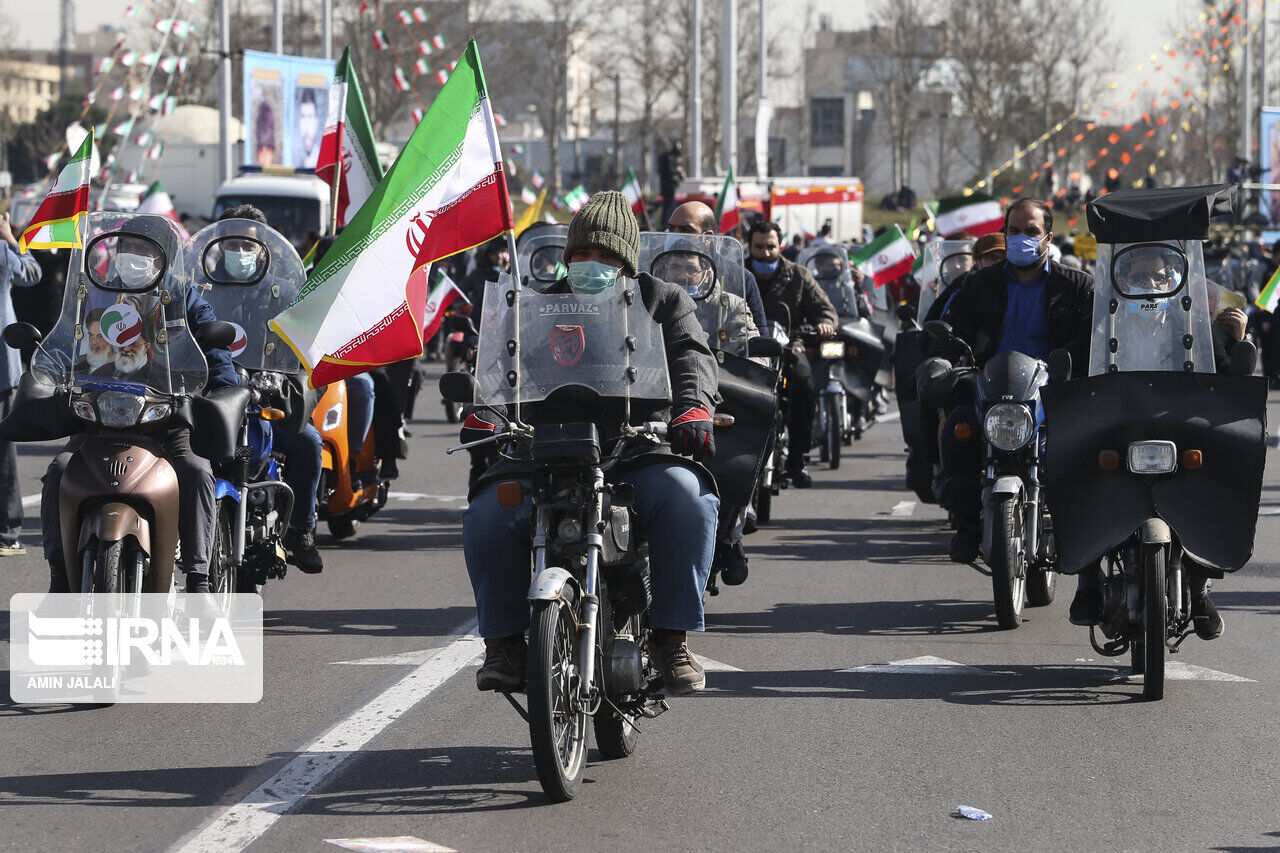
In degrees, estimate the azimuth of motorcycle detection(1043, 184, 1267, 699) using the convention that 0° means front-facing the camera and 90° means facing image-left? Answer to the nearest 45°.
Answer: approximately 0°

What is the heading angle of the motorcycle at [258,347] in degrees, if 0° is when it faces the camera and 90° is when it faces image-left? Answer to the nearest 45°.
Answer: approximately 45°

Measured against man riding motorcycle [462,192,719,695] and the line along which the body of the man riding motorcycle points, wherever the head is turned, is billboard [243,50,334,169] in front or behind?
behind

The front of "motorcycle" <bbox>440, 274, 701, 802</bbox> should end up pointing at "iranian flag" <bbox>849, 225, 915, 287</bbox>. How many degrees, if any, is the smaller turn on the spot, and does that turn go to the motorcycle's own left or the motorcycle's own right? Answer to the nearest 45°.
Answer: approximately 180°

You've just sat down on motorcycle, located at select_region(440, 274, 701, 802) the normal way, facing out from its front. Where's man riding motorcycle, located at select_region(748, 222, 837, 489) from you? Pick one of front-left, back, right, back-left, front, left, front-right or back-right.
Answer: back

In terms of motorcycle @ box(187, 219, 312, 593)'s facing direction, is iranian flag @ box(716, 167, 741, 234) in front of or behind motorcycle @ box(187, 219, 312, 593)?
behind

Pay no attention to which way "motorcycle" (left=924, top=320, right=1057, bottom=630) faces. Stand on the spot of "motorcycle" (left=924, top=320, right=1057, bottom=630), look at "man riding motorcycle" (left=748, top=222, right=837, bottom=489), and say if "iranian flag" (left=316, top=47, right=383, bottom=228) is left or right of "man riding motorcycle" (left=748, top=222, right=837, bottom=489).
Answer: left

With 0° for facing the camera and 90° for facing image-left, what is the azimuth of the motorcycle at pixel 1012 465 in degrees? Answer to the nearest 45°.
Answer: approximately 0°

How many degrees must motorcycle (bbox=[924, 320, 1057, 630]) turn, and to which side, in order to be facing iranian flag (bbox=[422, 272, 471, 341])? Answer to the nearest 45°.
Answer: approximately 135° to its right
